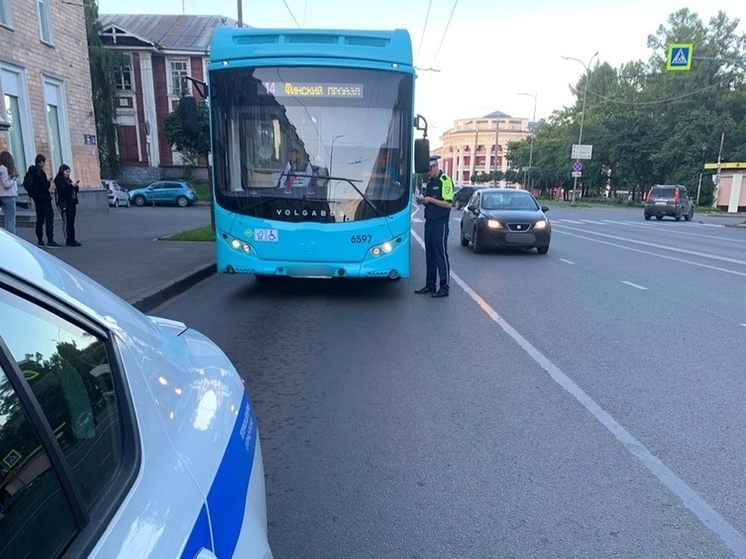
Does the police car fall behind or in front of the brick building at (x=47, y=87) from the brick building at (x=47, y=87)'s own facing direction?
in front

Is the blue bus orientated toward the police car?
yes

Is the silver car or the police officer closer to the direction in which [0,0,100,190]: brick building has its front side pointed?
the police officer

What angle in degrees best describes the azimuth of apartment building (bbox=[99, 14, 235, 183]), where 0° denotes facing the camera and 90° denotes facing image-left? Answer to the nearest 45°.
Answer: approximately 0°

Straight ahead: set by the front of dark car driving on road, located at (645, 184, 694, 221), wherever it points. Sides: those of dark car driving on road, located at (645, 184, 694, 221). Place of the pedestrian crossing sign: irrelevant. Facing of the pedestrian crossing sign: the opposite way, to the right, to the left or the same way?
the opposite way

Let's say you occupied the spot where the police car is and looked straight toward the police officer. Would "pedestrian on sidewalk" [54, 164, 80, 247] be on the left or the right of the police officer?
left

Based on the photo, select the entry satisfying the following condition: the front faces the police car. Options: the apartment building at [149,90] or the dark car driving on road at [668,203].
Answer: the apartment building

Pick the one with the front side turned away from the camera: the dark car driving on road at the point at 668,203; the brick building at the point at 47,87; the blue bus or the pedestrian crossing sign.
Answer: the dark car driving on road

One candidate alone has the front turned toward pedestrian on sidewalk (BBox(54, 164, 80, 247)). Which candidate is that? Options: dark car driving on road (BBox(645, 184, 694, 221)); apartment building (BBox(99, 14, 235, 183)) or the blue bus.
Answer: the apartment building
